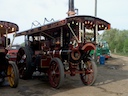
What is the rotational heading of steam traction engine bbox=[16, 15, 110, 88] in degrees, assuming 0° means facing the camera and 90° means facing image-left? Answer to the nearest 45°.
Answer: approximately 315°
